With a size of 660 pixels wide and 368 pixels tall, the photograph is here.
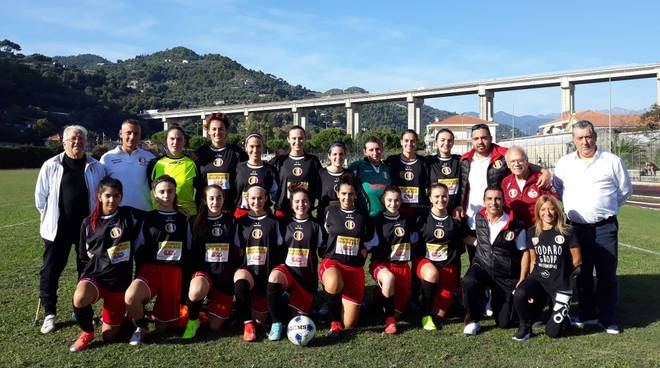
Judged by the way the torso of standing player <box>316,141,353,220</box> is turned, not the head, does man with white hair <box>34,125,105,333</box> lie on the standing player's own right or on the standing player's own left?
on the standing player's own right

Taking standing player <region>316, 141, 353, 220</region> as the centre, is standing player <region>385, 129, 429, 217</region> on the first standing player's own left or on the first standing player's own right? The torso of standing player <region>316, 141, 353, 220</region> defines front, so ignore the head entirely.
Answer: on the first standing player's own left

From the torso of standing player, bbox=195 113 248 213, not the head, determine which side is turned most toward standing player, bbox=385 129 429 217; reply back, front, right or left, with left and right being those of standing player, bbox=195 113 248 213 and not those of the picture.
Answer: left

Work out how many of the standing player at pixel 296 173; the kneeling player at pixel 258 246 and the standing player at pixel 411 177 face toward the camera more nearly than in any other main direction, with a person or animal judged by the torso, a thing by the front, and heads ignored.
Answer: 3

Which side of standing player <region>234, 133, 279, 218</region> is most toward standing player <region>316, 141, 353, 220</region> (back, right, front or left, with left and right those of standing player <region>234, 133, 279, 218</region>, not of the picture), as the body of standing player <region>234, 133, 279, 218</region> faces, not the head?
left

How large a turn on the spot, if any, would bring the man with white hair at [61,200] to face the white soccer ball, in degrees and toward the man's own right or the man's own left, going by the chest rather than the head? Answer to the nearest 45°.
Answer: approximately 45° to the man's own left

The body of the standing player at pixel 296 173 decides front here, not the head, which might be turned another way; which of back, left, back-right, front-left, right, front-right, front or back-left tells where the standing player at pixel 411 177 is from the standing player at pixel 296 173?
left
